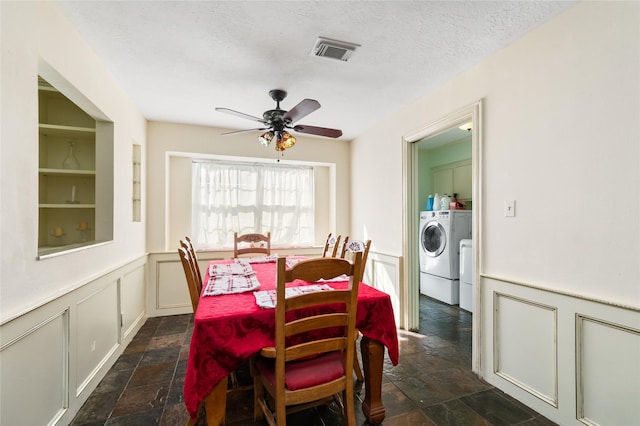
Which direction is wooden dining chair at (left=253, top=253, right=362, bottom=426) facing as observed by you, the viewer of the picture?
facing away from the viewer and to the left of the viewer

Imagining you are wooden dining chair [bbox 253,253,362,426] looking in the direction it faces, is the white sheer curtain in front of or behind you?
in front

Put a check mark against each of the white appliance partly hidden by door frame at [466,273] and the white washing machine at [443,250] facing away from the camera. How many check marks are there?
0

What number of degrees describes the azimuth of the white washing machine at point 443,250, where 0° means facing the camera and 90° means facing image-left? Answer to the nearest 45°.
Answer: approximately 45°

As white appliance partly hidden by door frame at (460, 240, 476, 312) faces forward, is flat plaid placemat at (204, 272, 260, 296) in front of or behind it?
in front

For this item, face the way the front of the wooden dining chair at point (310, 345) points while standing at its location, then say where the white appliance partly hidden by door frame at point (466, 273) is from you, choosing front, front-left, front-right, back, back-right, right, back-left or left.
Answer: right
